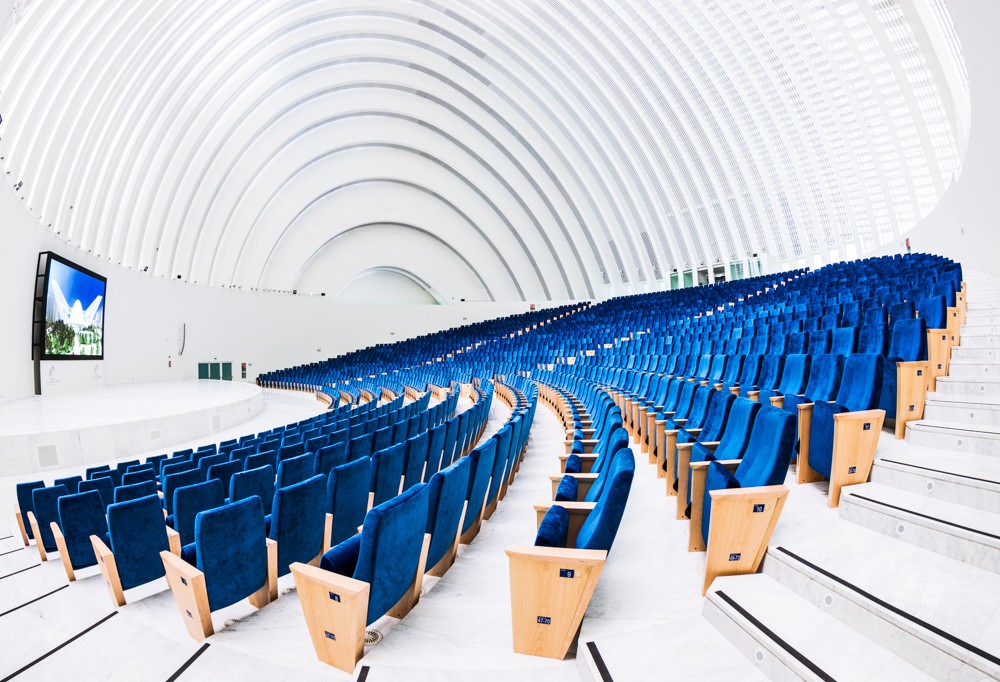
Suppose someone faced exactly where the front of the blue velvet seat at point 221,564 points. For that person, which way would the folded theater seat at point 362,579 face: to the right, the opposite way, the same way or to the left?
the same way

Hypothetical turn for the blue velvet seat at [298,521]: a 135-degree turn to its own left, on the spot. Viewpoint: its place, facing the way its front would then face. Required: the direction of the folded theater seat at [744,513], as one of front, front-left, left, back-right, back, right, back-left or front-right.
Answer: front-left

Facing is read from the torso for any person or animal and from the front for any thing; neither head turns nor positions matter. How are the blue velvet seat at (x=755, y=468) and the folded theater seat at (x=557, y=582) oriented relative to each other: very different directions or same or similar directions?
same or similar directions

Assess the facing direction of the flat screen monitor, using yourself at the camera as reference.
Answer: facing the viewer and to the right of the viewer

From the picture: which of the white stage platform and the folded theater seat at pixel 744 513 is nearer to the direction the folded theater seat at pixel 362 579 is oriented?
the white stage platform

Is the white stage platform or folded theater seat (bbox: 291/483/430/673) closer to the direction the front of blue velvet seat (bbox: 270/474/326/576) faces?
the white stage platform

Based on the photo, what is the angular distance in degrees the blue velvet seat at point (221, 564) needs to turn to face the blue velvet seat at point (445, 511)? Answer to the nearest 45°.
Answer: approximately 135° to its right

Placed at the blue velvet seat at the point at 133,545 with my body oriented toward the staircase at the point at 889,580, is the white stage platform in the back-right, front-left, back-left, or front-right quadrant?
back-left

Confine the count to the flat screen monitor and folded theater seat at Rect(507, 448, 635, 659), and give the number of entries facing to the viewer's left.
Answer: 1

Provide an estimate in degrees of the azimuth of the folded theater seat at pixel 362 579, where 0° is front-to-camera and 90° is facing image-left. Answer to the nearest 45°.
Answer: approximately 135°

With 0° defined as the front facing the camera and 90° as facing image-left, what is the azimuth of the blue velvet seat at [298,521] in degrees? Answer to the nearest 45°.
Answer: approximately 135°

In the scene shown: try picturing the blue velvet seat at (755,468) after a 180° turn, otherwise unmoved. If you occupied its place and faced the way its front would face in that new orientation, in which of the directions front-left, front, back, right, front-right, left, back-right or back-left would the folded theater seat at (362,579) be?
back

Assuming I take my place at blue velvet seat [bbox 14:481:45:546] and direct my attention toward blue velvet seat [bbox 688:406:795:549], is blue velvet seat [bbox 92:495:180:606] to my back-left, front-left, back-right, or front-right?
front-right

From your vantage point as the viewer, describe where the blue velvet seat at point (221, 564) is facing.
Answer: facing away from the viewer and to the left of the viewer

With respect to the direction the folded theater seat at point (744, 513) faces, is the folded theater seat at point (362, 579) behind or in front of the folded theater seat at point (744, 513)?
in front

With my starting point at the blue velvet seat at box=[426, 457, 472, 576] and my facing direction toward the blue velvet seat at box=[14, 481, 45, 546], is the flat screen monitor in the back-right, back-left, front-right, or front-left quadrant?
front-right
